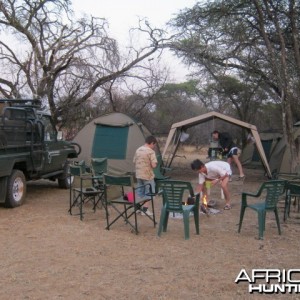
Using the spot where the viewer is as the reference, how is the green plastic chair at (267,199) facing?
facing away from the viewer and to the left of the viewer

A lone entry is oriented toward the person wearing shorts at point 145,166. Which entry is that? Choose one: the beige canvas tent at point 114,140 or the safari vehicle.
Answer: the beige canvas tent

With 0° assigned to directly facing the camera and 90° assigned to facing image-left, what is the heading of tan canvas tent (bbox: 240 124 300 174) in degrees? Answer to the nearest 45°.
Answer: approximately 45°

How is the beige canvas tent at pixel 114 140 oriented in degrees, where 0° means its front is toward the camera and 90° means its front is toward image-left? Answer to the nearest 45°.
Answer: approximately 0°

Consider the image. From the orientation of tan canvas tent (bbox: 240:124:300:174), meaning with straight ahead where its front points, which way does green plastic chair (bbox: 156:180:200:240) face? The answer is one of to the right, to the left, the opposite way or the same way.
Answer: the opposite way

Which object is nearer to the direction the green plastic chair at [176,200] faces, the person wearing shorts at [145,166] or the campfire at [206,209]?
the campfire

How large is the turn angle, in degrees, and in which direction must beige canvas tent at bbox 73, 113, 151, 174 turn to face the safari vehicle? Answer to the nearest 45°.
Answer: approximately 45° to its right
